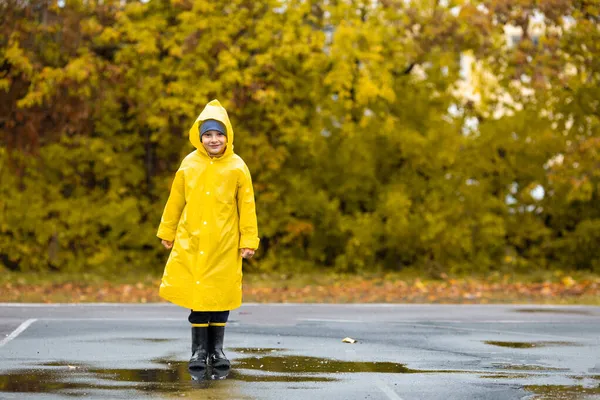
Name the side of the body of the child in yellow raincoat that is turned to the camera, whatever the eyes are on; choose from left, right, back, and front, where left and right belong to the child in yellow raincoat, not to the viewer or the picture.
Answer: front

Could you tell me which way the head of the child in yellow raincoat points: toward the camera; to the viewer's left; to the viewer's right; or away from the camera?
toward the camera
